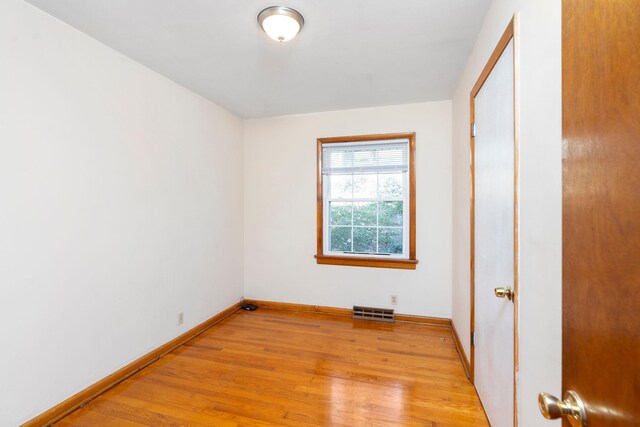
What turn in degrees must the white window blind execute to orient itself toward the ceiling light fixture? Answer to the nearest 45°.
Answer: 0° — it already faces it

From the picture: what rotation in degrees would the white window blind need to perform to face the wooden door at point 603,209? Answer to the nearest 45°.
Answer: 0° — it already faces it

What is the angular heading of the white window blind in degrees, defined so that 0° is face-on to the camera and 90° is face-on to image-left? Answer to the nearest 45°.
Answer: approximately 0°

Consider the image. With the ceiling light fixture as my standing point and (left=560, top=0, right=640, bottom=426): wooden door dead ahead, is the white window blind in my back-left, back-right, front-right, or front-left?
back-left
